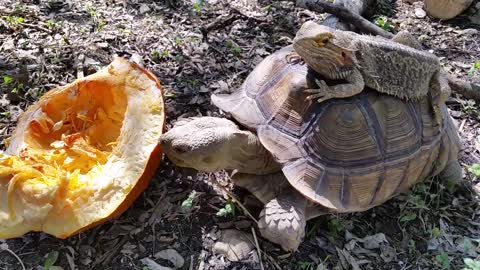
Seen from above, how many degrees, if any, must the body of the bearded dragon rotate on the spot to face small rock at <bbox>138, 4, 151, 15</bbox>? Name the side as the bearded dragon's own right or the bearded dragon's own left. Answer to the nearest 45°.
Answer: approximately 45° to the bearded dragon's own right

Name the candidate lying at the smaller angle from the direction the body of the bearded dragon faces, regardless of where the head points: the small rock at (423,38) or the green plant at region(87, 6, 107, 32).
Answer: the green plant

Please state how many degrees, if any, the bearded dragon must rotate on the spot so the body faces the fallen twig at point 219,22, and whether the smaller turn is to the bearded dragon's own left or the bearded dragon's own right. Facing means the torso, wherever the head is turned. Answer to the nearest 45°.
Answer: approximately 45° to the bearded dragon's own right

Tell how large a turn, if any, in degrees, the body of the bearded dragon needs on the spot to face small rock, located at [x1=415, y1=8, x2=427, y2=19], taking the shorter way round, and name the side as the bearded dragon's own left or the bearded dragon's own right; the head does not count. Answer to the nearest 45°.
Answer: approximately 90° to the bearded dragon's own right

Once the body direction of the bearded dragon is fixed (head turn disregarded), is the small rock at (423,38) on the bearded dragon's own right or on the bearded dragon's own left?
on the bearded dragon's own right

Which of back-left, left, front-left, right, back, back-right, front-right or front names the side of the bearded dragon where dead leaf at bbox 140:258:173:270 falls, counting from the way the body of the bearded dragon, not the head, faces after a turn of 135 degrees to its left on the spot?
right

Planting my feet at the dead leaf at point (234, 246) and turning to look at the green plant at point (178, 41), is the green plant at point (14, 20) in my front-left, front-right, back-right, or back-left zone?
front-left

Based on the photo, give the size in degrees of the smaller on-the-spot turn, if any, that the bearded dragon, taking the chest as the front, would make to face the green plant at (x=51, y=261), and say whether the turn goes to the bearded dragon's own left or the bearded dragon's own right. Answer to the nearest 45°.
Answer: approximately 45° to the bearded dragon's own left

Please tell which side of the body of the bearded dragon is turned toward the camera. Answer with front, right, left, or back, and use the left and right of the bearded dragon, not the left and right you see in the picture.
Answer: left

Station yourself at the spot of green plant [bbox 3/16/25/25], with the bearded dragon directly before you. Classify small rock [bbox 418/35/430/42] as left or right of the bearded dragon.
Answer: left

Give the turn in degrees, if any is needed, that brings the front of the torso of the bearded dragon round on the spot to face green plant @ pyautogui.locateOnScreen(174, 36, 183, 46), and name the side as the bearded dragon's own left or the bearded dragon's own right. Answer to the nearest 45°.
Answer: approximately 45° to the bearded dragon's own right

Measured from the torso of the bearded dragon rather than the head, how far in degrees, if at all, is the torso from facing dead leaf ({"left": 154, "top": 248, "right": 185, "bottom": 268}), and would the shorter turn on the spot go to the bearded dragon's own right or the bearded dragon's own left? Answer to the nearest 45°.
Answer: approximately 45° to the bearded dragon's own left

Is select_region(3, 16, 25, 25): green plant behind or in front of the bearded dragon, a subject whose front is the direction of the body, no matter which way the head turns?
in front
